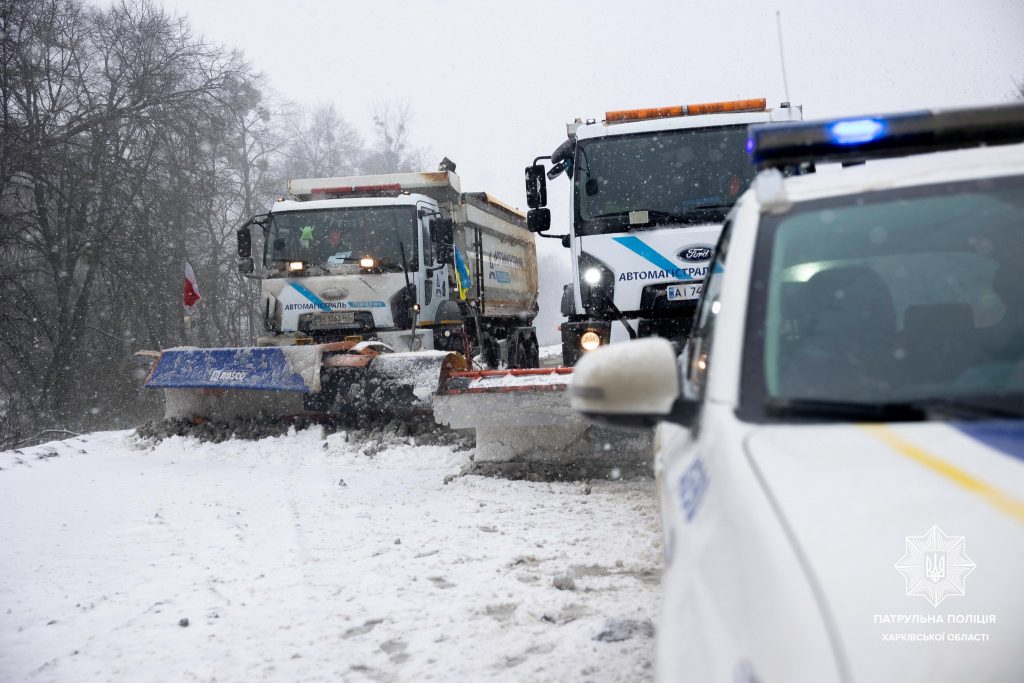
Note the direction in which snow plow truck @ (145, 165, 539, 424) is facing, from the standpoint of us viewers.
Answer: facing the viewer and to the left of the viewer

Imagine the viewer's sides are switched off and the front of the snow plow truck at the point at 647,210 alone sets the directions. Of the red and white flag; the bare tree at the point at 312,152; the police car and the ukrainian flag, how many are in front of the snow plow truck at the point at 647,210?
1

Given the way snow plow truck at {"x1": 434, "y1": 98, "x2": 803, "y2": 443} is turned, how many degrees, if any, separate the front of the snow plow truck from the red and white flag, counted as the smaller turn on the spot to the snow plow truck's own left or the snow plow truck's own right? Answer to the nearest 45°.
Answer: approximately 135° to the snow plow truck's own right

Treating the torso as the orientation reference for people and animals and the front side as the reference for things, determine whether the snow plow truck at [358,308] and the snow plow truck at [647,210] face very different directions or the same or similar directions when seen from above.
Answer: same or similar directions

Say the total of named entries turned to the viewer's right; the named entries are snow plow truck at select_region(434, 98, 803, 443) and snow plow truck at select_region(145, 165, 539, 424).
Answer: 0

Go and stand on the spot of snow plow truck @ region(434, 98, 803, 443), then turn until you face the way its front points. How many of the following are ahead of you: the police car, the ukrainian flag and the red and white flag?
1

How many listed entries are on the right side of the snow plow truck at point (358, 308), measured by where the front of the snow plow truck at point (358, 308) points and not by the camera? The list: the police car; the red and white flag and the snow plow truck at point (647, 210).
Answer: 1

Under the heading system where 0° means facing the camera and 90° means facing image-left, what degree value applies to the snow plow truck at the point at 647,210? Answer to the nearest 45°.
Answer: approximately 0°

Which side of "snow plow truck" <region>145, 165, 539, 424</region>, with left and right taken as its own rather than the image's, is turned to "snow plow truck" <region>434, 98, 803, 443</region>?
left

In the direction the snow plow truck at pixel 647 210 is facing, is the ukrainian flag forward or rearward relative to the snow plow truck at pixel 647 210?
rearward

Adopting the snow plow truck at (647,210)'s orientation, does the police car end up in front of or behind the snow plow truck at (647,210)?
in front

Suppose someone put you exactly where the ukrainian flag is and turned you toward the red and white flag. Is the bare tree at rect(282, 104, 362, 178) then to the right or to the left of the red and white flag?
right

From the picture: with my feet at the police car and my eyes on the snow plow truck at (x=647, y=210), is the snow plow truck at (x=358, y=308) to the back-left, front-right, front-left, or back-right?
front-left

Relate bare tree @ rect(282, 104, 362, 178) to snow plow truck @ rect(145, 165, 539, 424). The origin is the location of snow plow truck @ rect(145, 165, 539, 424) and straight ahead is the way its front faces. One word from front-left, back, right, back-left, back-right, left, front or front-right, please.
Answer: back-right
